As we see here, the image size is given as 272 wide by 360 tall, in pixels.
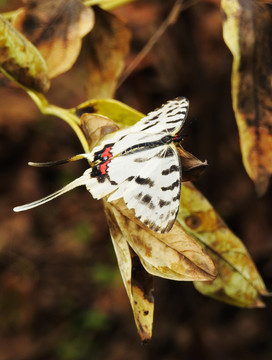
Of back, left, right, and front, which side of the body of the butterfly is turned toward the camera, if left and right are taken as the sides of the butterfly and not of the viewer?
right
